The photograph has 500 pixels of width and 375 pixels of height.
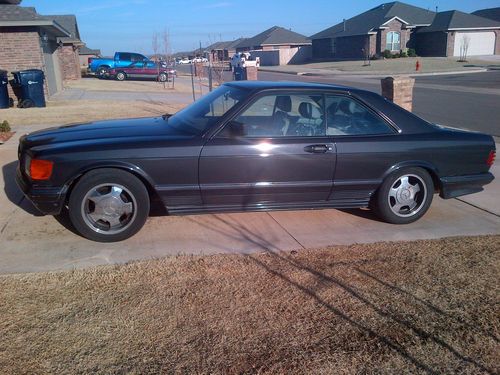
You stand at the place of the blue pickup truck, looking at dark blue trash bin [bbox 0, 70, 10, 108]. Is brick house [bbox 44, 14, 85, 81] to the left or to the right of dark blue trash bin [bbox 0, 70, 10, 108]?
right

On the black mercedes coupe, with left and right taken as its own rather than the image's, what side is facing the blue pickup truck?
right

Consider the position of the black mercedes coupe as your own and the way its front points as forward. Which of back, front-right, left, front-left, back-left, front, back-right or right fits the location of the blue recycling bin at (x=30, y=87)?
front-right

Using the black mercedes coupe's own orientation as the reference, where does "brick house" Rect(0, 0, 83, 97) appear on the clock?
The brick house is roughly at 2 o'clock from the black mercedes coupe.

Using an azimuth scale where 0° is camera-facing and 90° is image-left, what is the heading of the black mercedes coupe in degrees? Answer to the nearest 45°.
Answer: approximately 90°

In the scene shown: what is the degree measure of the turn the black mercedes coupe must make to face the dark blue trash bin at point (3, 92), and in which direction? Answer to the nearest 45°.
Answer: approximately 45° to its right

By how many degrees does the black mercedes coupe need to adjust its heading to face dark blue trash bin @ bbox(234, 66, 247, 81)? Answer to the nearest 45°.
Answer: approximately 90° to its right

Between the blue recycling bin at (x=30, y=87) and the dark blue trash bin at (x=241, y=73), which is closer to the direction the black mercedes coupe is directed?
the blue recycling bin

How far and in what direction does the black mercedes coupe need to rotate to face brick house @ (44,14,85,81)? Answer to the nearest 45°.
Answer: approximately 45° to its right
